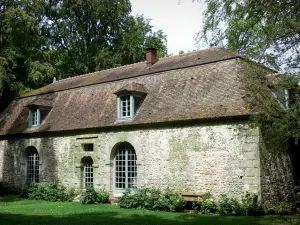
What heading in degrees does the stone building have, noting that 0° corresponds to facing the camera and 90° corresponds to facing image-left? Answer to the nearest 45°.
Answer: approximately 45°

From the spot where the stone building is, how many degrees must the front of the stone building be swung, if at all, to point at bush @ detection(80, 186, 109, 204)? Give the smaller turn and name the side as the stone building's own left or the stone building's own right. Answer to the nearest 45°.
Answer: approximately 45° to the stone building's own right

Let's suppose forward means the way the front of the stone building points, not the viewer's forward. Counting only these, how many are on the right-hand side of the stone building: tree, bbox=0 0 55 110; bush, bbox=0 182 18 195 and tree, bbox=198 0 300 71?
2

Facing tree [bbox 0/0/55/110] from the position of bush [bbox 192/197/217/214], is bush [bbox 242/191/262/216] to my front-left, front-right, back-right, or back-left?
back-right

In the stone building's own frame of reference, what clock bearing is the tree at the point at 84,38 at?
The tree is roughly at 4 o'clock from the stone building.

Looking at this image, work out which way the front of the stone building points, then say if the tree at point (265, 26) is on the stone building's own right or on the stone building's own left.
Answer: on the stone building's own left

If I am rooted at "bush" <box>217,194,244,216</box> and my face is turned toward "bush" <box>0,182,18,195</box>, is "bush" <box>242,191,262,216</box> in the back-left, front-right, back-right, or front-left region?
back-right

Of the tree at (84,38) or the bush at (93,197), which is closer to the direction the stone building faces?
the bush

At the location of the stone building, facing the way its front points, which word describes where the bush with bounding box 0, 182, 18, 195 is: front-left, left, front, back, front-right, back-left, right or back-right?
right
